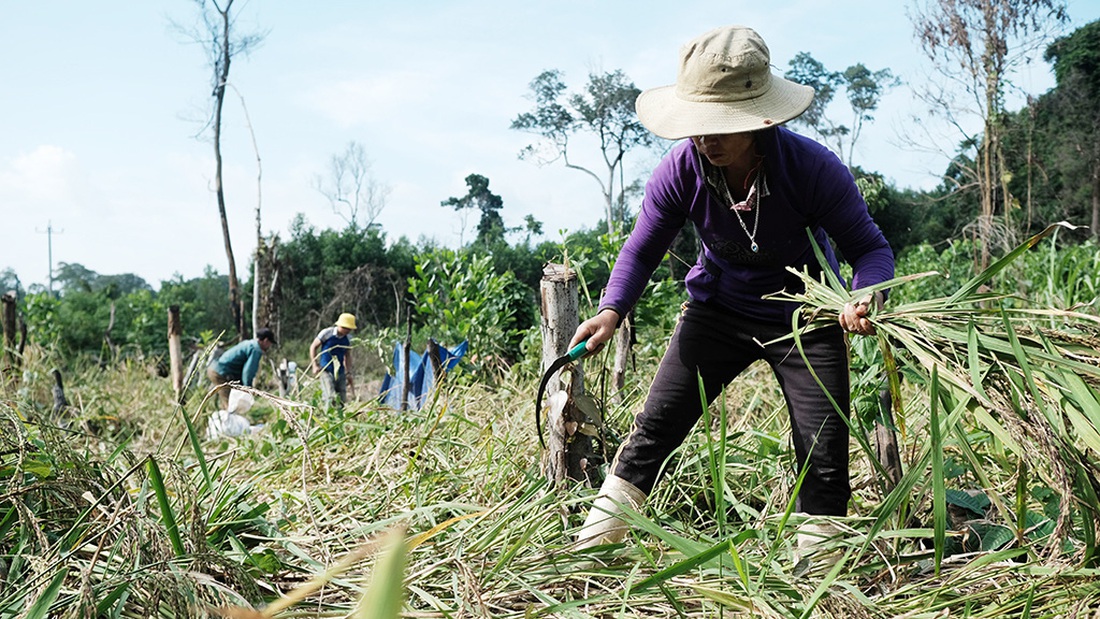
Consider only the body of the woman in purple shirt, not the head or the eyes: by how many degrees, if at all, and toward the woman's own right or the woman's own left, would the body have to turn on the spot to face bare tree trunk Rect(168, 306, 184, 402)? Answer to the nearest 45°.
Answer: approximately 135° to the woman's own right

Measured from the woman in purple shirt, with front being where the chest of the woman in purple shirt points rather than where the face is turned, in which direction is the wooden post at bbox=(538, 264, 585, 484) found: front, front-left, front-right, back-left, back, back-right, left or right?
back-right

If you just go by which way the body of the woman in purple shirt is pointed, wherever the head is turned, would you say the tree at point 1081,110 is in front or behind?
behind

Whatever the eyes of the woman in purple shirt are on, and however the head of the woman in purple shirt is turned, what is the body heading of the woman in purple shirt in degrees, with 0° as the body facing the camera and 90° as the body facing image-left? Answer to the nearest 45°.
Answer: approximately 0°

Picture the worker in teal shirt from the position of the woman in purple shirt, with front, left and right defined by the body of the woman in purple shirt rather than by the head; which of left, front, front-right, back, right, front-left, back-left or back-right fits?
back-right
